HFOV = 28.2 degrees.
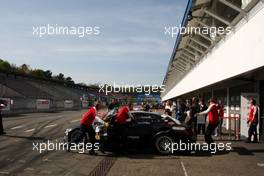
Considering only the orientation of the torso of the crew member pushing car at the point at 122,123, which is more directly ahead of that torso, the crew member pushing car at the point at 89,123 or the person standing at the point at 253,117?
the person standing

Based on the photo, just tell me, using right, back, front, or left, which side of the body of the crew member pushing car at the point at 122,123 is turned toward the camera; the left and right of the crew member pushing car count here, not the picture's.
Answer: right

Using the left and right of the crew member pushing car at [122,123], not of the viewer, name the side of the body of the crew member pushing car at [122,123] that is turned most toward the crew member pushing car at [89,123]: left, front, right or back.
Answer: back

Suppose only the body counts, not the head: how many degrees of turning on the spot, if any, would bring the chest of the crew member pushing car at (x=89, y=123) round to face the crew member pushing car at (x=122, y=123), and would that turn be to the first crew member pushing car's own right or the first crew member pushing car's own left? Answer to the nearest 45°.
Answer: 0° — they already face them

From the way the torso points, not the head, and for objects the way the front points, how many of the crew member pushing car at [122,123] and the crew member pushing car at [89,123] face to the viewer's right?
2

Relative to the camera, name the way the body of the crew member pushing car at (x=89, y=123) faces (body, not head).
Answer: to the viewer's right
